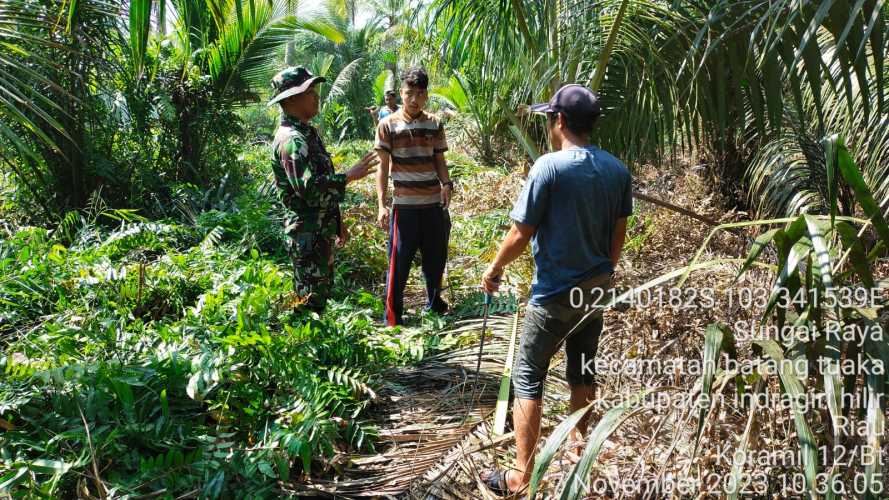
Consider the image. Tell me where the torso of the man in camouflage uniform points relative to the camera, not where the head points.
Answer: to the viewer's right

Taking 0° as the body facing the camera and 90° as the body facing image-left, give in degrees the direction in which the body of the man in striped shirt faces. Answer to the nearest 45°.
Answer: approximately 0°

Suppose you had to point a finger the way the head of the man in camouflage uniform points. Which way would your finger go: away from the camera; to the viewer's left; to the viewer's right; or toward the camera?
to the viewer's right

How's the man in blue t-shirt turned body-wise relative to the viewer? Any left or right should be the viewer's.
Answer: facing away from the viewer and to the left of the viewer

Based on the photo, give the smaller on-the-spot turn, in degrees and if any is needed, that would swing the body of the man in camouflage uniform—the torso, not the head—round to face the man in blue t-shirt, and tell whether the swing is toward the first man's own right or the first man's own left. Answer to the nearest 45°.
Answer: approximately 45° to the first man's own right

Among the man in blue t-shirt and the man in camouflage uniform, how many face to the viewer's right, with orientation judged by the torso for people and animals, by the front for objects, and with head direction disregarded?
1
